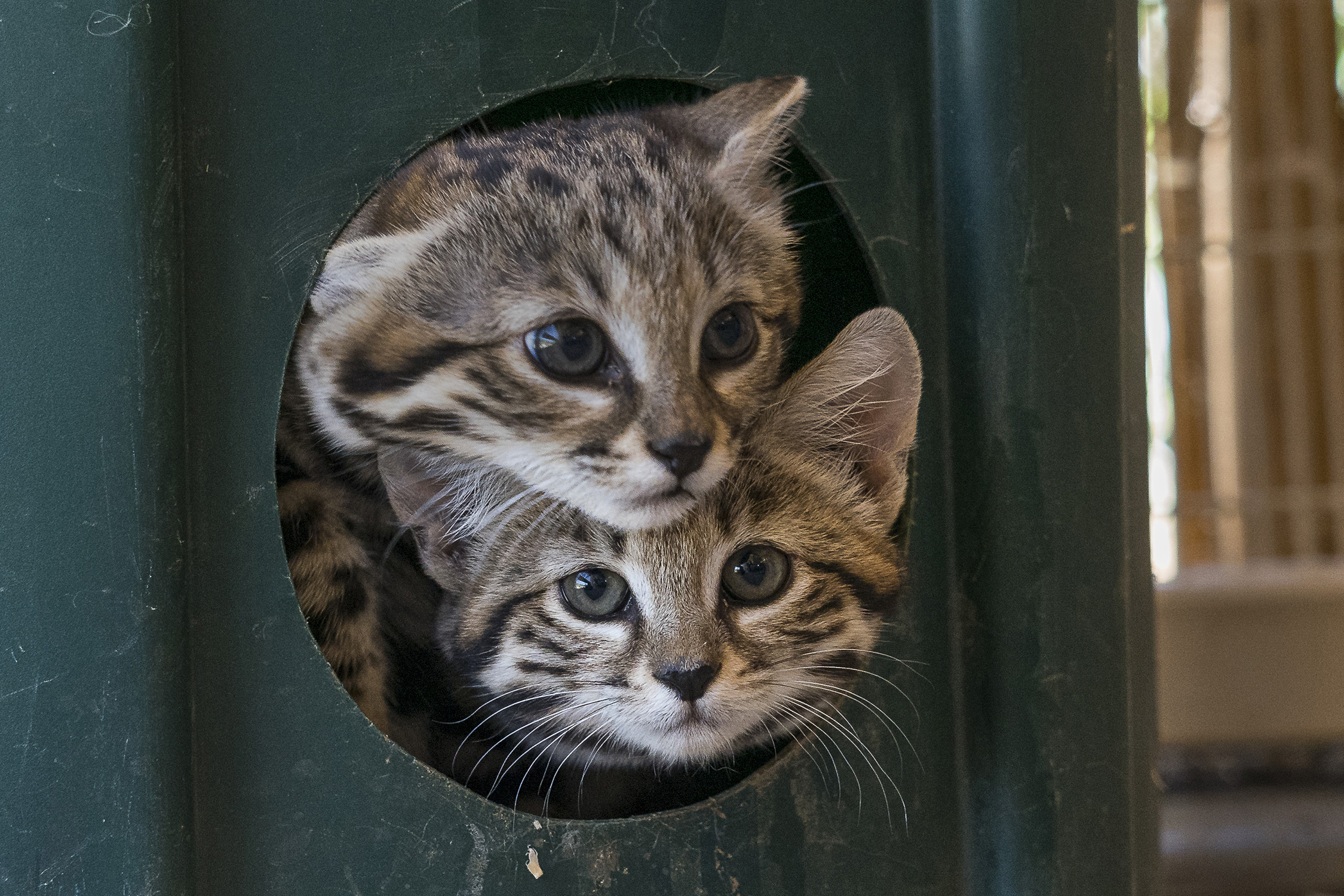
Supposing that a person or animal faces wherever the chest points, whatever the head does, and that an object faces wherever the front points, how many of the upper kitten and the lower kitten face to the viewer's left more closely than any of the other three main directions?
0

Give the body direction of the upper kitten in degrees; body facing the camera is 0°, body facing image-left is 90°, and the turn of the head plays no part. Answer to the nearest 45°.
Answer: approximately 315°

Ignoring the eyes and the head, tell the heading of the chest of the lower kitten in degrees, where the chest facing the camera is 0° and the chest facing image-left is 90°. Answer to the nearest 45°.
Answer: approximately 0°
